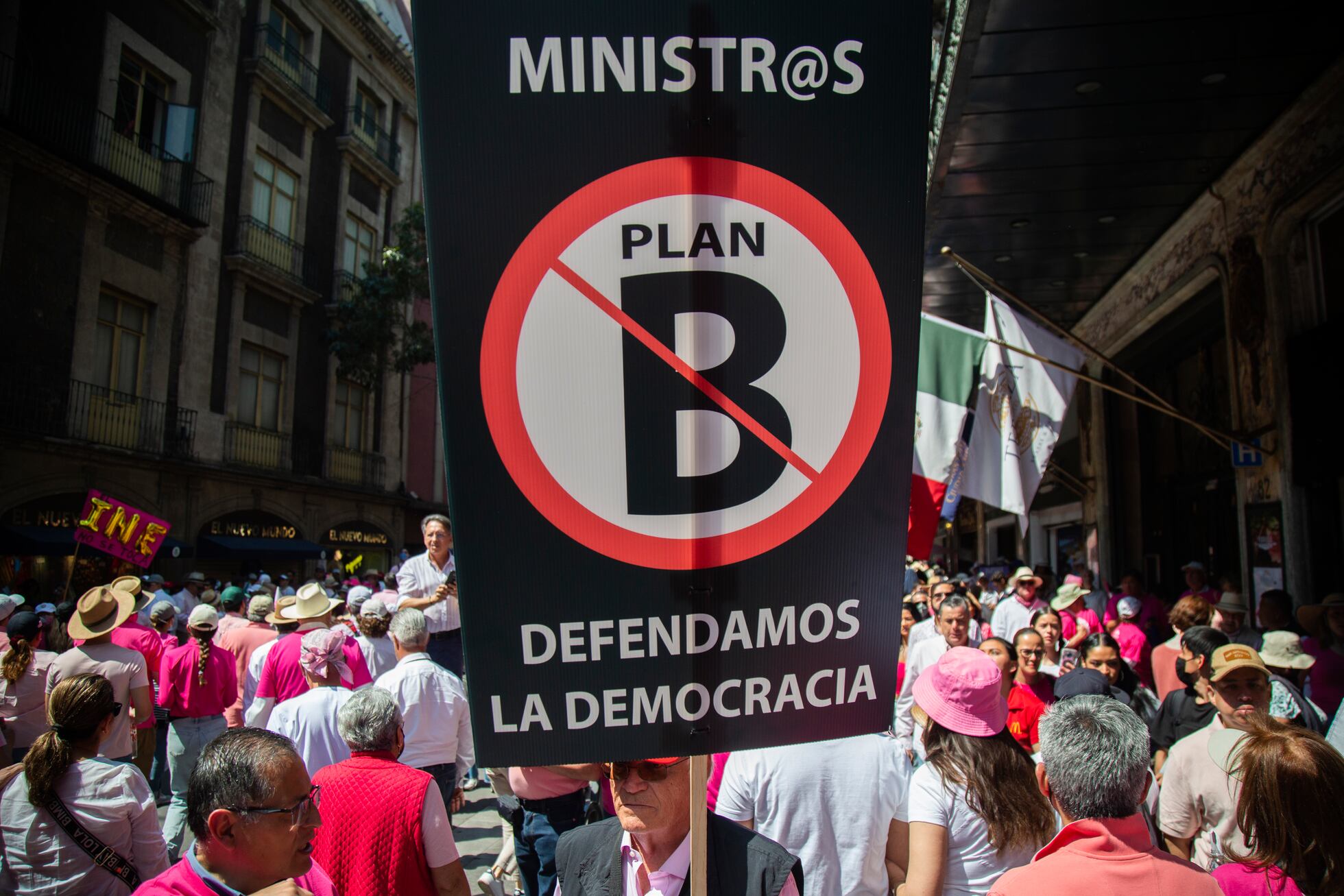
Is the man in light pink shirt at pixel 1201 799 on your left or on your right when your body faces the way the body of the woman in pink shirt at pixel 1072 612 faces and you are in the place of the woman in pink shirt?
on your left

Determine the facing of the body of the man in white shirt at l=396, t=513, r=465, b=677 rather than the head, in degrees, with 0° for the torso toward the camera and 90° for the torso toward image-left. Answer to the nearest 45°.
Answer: approximately 315°

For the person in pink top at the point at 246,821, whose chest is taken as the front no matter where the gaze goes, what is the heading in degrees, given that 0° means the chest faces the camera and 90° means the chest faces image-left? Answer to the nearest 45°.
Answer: approximately 270°

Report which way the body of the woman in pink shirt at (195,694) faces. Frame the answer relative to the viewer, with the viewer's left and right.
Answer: facing away from the viewer

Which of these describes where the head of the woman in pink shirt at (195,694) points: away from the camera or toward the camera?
away from the camera

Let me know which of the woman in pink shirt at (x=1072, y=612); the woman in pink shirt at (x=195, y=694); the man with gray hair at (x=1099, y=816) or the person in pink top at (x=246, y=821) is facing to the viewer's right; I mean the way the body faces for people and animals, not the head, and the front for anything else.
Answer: the person in pink top at (x=246, y=821)

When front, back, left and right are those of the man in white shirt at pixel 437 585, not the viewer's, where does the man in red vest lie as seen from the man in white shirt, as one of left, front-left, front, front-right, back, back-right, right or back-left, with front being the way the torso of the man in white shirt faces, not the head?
front-right

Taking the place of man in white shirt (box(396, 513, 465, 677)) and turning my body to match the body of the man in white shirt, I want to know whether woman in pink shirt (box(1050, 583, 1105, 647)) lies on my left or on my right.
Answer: on my left

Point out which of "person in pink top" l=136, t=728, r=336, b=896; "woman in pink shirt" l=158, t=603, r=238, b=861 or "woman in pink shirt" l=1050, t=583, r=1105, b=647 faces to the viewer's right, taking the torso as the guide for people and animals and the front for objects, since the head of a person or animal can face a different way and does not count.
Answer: the person in pink top

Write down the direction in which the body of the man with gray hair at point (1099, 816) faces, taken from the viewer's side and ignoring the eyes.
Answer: away from the camera

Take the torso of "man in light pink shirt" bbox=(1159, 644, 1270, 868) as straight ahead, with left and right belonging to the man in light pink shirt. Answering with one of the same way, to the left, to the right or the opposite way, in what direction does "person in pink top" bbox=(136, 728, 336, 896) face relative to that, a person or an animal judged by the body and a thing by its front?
to the left

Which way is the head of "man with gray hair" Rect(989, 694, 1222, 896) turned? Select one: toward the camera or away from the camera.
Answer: away from the camera
